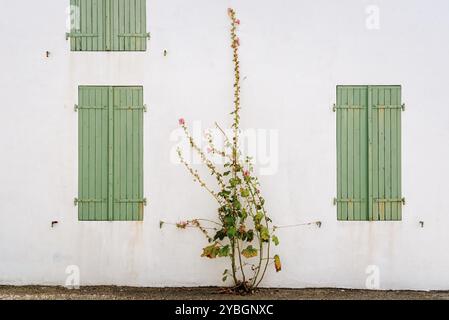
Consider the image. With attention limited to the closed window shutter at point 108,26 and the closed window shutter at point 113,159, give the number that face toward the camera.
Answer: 2

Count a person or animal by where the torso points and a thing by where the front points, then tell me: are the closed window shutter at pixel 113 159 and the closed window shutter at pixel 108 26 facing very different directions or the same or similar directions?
same or similar directions

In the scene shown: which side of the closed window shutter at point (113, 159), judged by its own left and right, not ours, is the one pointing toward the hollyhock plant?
left

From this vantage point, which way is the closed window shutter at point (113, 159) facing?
toward the camera

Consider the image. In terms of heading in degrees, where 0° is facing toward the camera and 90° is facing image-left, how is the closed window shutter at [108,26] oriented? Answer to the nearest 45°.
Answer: approximately 0°
